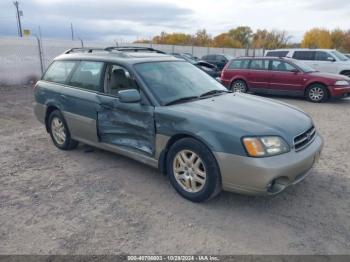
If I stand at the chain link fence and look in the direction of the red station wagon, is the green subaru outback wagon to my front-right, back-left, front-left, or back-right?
front-right

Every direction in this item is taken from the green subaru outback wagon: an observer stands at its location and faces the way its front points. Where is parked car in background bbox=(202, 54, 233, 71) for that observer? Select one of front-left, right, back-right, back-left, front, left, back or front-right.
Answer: back-left

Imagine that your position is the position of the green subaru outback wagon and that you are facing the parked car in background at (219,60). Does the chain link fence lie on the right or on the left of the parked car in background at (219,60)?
left

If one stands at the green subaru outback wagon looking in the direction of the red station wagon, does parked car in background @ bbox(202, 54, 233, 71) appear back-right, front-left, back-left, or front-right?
front-left

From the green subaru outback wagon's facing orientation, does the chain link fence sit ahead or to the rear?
to the rear

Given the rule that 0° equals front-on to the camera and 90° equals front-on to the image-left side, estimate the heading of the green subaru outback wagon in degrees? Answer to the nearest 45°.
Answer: approximately 315°

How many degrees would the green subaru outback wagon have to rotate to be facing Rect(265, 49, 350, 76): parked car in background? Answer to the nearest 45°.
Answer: approximately 90° to its left

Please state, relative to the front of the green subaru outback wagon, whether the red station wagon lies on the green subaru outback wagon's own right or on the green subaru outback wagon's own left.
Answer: on the green subaru outback wagon's own left

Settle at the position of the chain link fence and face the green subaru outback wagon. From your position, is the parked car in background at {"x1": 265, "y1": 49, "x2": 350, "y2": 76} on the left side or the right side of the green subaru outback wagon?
left
